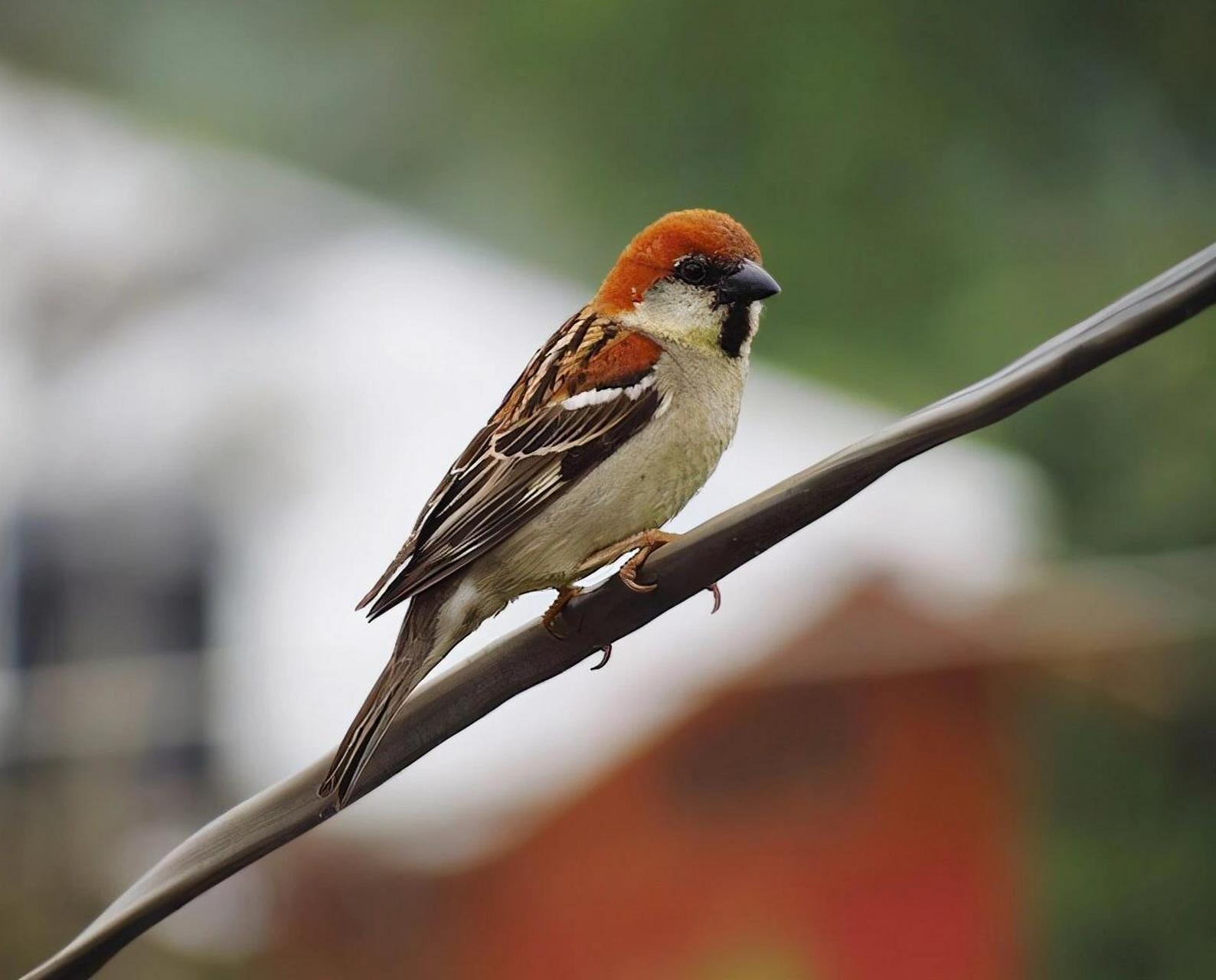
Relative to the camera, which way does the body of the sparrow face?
to the viewer's right
